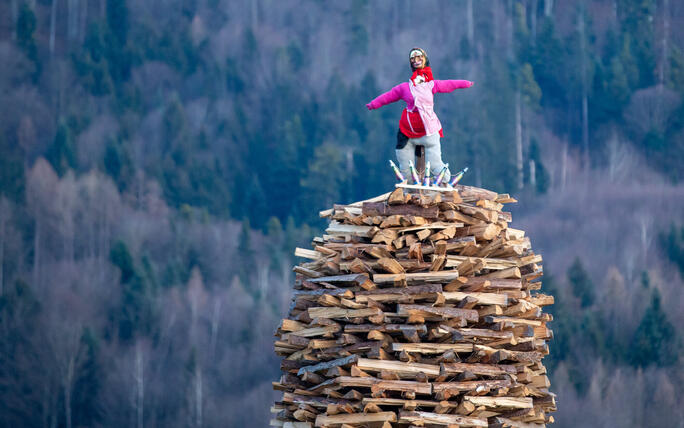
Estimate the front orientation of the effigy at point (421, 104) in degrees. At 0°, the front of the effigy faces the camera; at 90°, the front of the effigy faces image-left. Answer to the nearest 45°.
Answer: approximately 0°

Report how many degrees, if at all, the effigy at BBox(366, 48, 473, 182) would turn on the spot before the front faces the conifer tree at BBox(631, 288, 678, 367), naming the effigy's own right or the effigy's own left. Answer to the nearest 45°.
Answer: approximately 180°
